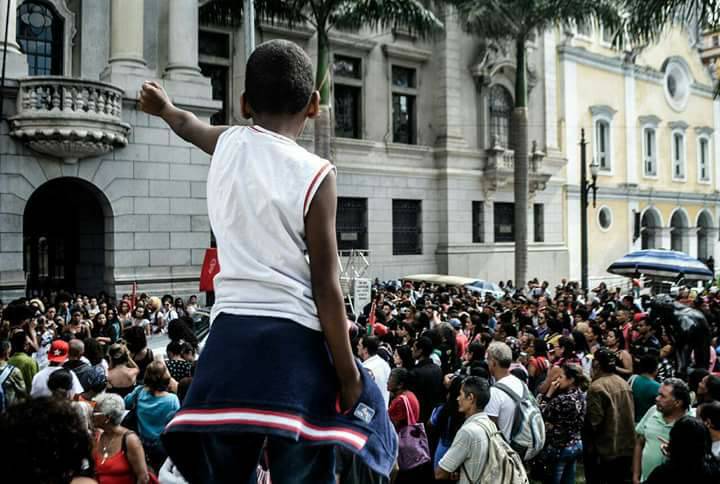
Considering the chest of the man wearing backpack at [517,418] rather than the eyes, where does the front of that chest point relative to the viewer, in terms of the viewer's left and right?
facing away from the viewer and to the left of the viewer

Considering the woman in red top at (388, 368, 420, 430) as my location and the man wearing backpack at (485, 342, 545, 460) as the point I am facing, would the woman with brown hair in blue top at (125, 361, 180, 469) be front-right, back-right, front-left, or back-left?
back-right

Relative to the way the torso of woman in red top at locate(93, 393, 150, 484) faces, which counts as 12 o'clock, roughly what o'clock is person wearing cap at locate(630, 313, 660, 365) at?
The person wearing cap is roughly at 7 o'clock from the woman in red top.

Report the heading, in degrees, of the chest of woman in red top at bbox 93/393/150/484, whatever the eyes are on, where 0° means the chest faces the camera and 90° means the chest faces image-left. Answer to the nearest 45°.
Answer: approximately 45°

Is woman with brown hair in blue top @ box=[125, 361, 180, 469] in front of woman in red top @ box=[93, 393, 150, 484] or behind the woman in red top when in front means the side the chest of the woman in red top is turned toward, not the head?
behind

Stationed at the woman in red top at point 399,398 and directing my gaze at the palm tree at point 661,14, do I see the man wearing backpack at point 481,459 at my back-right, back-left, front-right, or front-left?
back-right

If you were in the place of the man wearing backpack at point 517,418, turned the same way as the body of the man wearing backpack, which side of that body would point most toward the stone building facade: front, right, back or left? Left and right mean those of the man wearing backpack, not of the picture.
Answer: front

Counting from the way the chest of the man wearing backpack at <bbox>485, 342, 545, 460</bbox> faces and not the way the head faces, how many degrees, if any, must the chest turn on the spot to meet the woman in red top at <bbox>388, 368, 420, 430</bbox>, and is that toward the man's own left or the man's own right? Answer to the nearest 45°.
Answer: approximately 45° to the man's own left

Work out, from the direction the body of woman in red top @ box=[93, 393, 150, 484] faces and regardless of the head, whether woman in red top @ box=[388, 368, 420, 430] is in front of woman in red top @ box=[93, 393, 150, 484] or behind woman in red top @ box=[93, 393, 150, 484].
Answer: behind

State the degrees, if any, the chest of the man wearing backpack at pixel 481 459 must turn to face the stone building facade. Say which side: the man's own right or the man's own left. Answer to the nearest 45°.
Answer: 0° — they already face it

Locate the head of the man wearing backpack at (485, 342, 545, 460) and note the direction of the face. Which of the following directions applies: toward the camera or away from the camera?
away from the camera
